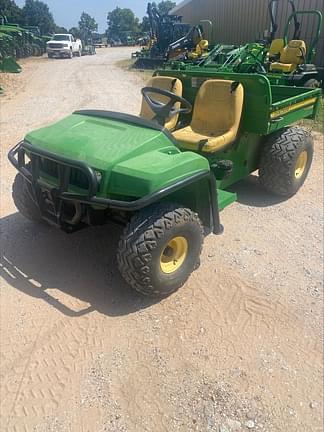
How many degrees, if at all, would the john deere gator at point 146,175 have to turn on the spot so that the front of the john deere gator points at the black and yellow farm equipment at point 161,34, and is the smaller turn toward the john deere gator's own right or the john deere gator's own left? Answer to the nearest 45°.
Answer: approximately 135° to the john deere gator's own right

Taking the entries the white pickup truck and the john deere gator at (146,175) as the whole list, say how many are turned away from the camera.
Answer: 0

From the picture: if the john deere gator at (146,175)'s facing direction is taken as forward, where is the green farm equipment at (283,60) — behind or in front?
behind

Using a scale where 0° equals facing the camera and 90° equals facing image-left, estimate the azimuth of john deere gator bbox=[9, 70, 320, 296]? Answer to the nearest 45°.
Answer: approximately 45°

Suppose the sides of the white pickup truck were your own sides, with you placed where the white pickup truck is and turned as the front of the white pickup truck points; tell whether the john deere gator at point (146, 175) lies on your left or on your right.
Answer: on your left

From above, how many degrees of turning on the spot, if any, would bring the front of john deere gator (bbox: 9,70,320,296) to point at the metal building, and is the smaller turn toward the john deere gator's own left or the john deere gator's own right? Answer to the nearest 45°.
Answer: approximately 135° to the john deere gator's own right

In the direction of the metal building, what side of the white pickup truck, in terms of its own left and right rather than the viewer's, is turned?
left

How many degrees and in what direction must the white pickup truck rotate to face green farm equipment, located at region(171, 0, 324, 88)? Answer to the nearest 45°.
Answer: approximately 45° to its left

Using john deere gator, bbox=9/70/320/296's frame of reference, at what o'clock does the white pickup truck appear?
The white pickup truck is roughly at 4 o'clock from the john deere gator.

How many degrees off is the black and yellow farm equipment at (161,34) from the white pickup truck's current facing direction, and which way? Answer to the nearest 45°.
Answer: approximately 90° to its left

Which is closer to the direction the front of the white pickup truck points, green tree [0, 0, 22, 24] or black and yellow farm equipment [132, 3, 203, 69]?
the black and yellow farm equipment
